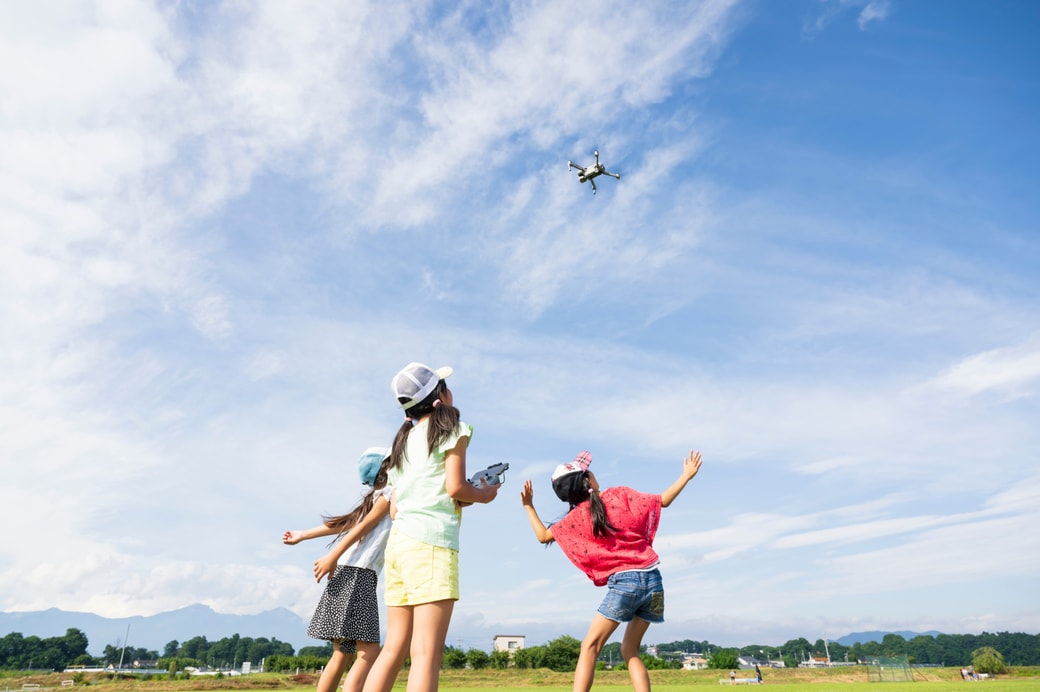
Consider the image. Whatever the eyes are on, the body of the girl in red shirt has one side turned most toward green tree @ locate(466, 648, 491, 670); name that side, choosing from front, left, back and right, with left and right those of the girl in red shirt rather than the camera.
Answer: front

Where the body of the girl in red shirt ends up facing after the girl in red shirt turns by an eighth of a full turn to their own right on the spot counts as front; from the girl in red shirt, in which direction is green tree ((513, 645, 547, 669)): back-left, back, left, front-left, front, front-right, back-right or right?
front-left

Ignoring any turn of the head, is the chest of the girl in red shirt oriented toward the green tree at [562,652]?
yes

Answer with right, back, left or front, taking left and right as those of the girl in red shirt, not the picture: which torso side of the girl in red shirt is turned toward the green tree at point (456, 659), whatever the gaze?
front

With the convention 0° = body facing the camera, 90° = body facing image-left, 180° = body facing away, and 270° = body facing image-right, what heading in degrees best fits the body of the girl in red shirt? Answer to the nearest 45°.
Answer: approximately 180°
